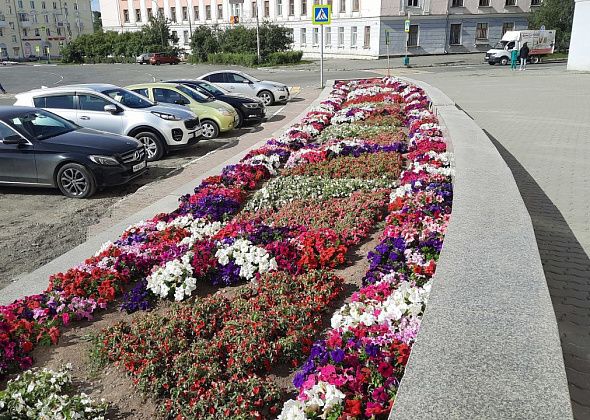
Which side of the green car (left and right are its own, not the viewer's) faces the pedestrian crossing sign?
left

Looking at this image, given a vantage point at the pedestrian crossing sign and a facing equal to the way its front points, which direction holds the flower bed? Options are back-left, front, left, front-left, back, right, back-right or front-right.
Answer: front

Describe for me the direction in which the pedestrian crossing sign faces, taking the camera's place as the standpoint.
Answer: facing the viewer

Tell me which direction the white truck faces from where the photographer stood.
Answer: facing the viewer and to the left of the viewer

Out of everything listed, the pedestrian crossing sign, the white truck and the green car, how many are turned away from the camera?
0

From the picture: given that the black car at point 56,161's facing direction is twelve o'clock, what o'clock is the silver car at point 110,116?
The silver car is roughly at 8 o'clock from the black car.

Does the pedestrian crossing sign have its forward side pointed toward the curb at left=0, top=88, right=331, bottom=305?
yes

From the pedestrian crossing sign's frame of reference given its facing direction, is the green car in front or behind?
in front

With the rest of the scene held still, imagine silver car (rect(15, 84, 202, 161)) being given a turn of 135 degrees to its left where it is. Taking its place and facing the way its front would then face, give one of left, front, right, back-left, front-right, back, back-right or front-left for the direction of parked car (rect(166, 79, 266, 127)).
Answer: front-right

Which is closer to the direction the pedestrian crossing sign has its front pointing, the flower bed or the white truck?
the flower bed

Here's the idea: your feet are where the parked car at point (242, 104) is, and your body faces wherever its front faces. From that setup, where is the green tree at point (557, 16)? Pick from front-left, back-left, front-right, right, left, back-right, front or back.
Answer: left

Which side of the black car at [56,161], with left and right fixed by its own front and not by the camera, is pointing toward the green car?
left

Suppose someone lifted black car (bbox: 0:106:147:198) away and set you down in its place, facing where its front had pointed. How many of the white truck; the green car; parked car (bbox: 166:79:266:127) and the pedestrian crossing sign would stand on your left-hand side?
4

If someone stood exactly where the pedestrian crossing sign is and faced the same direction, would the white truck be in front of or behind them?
behind

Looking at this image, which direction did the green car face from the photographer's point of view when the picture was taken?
facing the viewer and to the right of the viewer

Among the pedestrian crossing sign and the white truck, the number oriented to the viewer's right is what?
0
